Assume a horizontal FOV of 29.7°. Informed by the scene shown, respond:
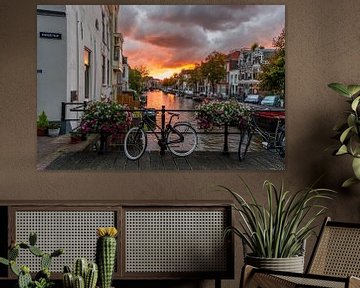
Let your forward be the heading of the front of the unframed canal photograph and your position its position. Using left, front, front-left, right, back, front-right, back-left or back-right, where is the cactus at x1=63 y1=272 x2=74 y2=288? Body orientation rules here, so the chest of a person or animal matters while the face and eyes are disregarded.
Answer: front

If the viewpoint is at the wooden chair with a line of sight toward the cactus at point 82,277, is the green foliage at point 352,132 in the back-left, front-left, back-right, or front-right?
back-right

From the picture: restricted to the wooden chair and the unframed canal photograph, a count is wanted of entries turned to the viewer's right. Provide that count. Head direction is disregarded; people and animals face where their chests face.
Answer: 0

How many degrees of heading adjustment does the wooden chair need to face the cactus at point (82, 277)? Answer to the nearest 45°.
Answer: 0° — it already faces it

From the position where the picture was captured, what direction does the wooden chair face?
facing the viewer and to the left of the viewer

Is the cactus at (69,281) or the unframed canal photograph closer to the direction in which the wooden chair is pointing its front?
the cactus

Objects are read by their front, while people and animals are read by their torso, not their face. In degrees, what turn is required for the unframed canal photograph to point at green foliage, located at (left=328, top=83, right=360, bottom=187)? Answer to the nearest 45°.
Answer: approximately 90° to its left

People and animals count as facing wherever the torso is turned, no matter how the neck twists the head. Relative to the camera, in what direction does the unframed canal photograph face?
facing the viewer

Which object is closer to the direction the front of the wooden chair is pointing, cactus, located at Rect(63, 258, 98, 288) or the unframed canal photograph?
the cactus

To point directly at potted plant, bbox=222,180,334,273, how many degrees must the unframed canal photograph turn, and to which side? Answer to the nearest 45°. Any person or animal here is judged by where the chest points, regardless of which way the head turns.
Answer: approximately 45° to its left
